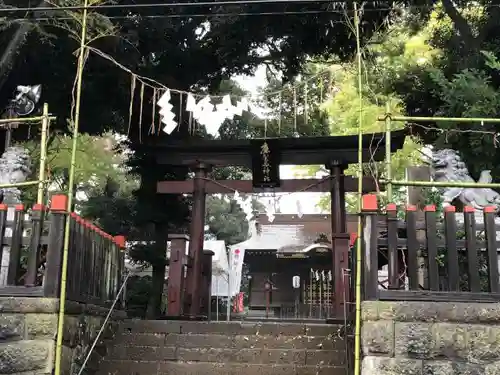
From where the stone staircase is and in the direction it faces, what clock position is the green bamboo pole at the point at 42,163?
The green bamboo pole is roughly at 2 o'clock from the stone staircase.

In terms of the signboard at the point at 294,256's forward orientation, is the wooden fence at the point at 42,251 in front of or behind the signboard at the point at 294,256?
in front

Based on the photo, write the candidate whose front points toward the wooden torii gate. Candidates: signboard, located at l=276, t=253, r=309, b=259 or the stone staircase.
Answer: the signboard

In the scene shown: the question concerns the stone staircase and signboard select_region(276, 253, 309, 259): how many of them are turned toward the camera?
2

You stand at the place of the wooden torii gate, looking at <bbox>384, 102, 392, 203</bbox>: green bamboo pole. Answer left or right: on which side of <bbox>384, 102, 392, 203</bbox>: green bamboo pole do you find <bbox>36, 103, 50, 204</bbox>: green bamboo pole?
right

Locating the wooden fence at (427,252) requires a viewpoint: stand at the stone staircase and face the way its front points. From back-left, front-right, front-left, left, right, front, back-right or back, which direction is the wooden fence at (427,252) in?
front-left

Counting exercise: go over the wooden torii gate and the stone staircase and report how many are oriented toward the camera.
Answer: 2

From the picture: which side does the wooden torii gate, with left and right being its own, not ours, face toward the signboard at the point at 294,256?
back
